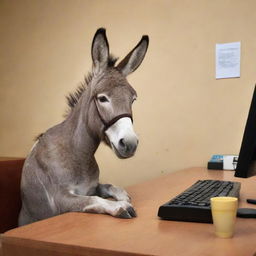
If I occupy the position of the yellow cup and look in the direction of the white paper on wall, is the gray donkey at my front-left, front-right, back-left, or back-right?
front-left

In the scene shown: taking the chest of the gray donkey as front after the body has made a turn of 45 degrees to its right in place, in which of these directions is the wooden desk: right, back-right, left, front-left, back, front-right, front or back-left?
front

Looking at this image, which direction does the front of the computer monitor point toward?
to the viewer's left

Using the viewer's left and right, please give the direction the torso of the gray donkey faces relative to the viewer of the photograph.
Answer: facing the viewer and to the right of the viewer

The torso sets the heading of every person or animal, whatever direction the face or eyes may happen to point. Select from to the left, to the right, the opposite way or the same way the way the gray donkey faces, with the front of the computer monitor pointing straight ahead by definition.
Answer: the opposite way

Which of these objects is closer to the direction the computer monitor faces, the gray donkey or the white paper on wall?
the gray donkey

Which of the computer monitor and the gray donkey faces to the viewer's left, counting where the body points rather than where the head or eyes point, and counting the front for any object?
the computer monitor

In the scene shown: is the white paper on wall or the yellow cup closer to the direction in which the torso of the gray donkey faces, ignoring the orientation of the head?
the yellow cup

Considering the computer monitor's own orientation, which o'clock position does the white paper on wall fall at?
The white paper on wall is roughly at 3 o'clock from the computer monitor.

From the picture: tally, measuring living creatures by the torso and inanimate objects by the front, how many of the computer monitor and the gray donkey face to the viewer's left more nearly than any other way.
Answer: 1

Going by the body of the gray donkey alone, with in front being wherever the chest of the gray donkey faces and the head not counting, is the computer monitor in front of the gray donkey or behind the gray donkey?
in front
